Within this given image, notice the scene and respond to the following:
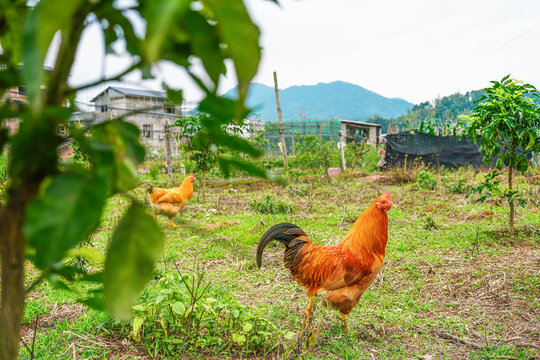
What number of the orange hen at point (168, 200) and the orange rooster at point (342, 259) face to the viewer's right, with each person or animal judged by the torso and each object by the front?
2

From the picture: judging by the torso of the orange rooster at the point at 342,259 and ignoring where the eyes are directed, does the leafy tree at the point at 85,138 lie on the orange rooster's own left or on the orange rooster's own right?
on the orange rooster's own right

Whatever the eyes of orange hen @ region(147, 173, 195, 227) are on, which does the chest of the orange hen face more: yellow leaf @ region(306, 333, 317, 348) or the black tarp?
the black tarp

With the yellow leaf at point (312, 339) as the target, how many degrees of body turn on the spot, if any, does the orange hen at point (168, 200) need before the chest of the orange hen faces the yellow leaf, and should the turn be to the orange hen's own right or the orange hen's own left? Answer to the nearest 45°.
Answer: approximately 90° to the orange hen's own right

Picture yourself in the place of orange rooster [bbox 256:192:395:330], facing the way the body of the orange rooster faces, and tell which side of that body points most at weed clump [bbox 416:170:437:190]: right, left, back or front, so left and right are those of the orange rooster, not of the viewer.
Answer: left

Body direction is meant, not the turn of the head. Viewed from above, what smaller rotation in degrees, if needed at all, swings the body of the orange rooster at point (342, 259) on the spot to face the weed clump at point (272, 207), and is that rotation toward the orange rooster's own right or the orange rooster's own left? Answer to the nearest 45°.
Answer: approximately 90° to the orange rooster's own left

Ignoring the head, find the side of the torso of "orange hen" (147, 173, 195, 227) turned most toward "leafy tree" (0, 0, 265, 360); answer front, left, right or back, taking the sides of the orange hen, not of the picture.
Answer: right

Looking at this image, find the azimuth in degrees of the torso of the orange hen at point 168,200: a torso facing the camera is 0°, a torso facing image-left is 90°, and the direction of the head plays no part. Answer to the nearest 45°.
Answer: approximately 270°

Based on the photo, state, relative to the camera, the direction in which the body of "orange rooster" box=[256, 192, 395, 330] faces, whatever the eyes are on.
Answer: to the viewer's right

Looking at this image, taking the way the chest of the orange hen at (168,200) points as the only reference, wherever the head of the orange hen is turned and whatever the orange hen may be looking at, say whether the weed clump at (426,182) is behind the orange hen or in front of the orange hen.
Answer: in front

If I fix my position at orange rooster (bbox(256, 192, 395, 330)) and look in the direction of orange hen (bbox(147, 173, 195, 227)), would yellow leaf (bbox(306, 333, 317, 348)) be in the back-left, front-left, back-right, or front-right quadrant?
back-left
